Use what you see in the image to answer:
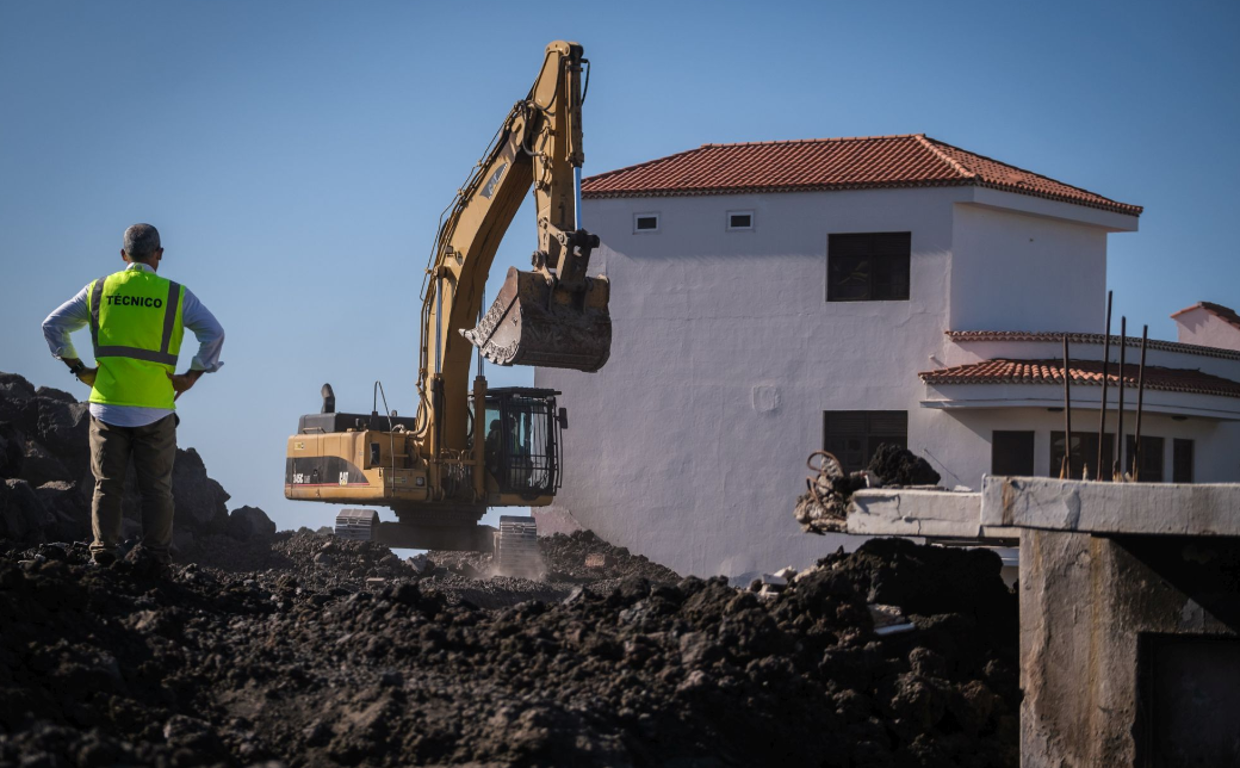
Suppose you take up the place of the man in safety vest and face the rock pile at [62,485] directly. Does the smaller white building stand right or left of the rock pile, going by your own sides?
right

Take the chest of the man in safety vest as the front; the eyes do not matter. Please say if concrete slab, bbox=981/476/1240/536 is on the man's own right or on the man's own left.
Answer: on the man's own right

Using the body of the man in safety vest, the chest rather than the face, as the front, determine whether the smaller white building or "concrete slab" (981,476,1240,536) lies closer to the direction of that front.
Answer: the smaller white building

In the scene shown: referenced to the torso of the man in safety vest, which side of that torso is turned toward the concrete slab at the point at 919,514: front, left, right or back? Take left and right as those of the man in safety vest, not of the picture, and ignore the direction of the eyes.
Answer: right

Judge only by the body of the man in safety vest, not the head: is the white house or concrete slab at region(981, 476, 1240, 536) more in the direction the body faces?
the white house

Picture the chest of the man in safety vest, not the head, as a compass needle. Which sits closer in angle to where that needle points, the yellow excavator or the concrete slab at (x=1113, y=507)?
the yellow excavator

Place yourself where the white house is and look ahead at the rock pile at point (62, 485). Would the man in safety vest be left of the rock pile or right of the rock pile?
left

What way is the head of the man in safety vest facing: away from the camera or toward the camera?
away from the camera

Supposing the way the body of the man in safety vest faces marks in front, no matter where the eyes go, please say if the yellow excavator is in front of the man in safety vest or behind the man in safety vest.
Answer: in front

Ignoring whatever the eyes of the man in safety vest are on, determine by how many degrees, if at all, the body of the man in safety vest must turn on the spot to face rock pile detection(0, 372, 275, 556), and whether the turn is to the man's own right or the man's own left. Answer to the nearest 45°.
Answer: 0° — they already face it

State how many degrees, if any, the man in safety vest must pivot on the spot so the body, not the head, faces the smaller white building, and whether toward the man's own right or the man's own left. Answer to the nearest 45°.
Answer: approximately 45° to the man's own right

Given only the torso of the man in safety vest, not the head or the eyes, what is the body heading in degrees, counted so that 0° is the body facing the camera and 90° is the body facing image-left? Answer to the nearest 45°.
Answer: approximately 180°

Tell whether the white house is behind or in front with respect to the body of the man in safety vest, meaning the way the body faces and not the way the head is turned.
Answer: in front
